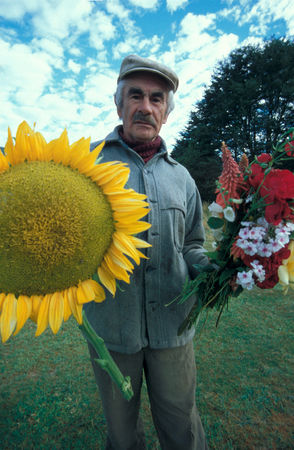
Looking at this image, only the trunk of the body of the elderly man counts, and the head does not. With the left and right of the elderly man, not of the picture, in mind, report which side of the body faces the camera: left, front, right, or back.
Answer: front

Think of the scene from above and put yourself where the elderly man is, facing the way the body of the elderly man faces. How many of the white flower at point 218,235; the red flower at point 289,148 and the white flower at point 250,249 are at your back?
0

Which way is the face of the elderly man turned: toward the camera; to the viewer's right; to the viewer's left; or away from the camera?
toward the camera

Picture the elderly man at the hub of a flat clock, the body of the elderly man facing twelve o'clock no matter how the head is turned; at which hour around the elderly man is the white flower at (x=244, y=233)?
The white flower is roughly at 11 o'clock from the elderly man.

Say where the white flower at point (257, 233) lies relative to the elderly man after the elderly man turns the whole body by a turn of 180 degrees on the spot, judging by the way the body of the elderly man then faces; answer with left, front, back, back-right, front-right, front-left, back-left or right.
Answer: back-right

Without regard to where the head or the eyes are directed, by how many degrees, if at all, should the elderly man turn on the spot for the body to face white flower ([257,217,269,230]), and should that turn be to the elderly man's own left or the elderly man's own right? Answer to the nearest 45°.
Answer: approximately 45° to the elderly man's own left

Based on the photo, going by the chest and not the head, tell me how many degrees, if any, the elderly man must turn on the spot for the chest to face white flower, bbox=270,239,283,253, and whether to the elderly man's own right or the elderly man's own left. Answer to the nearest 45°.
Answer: approximately 45° to the elderly man's own left

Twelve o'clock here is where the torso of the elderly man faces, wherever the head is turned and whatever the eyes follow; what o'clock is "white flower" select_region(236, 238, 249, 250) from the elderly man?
The white flower is roughly at 11 o'clock from the elderly man.

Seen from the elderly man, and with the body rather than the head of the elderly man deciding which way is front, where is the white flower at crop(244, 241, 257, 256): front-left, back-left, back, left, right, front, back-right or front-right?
front-left
